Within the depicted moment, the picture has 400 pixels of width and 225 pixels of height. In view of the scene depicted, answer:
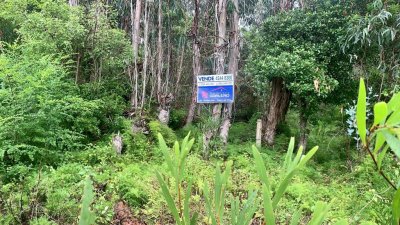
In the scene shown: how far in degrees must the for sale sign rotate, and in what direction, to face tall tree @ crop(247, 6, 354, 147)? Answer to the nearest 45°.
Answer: approximately 135° to its left

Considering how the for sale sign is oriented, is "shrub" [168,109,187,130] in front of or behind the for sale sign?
behind

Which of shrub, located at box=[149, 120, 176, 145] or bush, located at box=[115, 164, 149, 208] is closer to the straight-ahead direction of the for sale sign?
the bush

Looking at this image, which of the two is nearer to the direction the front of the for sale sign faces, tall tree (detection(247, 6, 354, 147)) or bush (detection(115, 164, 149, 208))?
the bush

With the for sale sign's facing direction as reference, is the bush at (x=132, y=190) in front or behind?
in front

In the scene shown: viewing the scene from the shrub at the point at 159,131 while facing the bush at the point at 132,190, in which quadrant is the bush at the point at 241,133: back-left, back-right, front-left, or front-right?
back-left

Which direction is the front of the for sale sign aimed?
toward the camera
